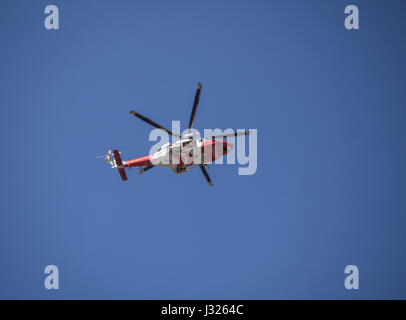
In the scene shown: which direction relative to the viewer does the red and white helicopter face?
to the viewer's right
